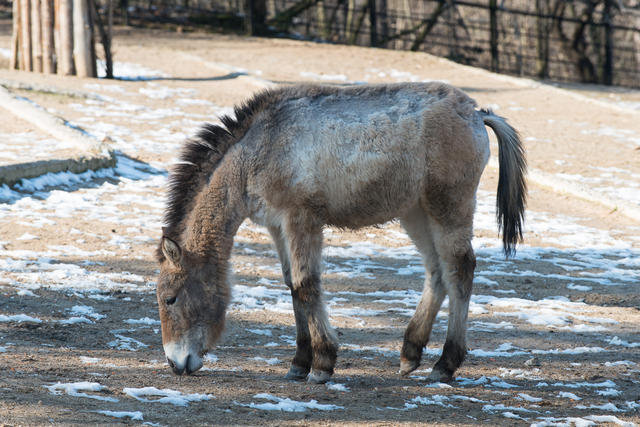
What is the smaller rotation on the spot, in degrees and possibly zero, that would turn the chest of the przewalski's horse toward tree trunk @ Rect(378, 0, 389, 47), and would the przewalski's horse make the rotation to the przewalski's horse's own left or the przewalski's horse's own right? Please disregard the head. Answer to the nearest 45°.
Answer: approximately 90° to the przewalski's horse's own right

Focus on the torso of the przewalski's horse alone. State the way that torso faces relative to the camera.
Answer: to the viewer's left

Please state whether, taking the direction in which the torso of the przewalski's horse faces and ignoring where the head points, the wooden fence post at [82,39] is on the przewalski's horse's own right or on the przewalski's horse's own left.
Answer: on the przewalski's horse's own right

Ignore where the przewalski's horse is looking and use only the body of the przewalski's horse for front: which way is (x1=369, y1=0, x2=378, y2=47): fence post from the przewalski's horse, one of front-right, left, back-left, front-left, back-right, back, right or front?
right

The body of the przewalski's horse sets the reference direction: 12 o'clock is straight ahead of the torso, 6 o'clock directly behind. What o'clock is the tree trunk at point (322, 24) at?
The tree trunk is roughly at 3 o'clock from the przewalski's horse.

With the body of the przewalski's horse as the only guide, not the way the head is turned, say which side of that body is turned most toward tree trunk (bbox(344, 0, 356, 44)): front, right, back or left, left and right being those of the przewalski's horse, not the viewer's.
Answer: right

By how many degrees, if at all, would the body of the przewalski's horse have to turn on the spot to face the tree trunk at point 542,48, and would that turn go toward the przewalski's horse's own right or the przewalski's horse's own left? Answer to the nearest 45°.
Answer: approximately 90° to the przewalski's horse's own right

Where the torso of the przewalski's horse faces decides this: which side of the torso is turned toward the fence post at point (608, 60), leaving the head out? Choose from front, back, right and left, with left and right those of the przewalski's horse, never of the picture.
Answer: right
